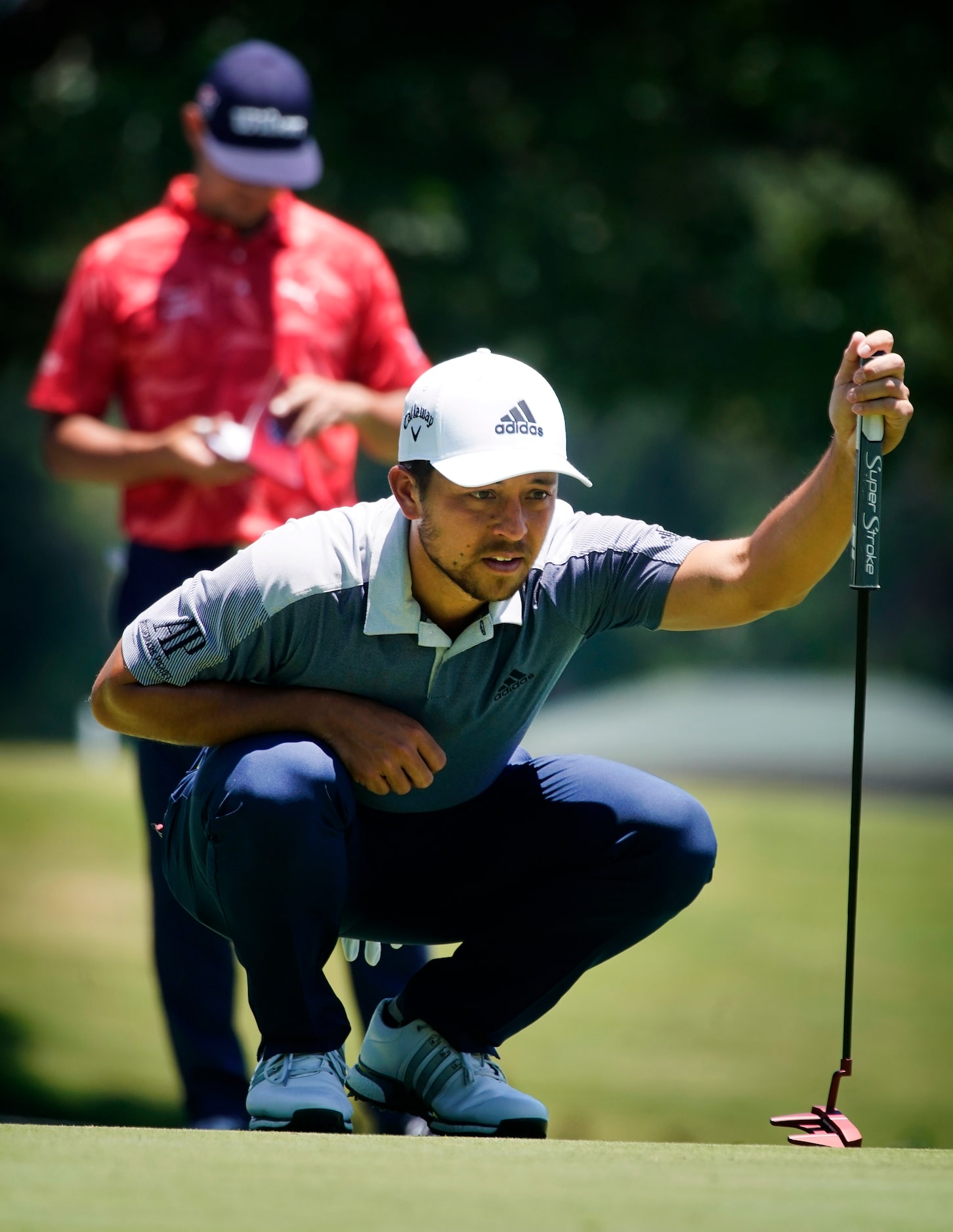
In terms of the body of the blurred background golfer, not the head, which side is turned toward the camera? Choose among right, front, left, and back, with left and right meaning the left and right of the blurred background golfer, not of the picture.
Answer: front

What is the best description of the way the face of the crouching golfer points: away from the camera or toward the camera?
toward the camera

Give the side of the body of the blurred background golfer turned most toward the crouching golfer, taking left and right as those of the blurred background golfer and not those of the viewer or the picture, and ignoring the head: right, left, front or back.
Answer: front
